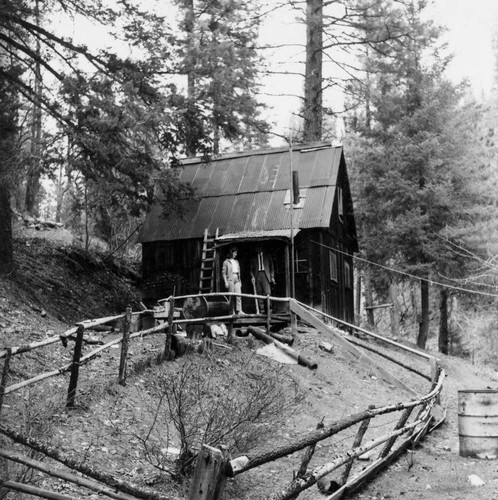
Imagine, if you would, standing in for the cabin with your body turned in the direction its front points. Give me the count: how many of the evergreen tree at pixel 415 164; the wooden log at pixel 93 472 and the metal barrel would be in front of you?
2

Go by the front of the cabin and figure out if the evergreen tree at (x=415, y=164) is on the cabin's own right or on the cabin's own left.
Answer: on the cabin's own left

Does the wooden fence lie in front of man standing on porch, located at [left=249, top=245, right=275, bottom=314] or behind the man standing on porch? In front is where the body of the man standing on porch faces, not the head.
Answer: in front

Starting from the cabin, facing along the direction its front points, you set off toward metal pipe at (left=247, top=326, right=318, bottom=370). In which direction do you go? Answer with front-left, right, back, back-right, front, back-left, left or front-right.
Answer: front

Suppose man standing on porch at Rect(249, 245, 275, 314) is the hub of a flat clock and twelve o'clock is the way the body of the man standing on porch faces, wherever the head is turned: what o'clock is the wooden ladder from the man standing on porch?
The wooden ladder is roughly at 4 o'clock from the man standing on porch.

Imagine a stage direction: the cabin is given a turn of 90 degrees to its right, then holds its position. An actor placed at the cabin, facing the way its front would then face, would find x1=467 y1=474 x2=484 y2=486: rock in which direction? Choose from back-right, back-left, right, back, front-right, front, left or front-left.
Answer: left

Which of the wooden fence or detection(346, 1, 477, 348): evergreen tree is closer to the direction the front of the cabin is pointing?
the wooden fence

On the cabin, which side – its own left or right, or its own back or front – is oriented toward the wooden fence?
front

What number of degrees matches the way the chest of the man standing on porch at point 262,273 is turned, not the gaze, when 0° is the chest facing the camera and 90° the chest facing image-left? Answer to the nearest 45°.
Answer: approximately 0°

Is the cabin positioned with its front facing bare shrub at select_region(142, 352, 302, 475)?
yes

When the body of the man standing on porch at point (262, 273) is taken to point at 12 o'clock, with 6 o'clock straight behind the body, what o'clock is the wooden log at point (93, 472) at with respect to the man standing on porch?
The wooden log is roughly at 12 o'clock from the man standing on porch.

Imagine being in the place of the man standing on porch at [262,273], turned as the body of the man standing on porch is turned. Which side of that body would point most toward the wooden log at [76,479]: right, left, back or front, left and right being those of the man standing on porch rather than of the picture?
front

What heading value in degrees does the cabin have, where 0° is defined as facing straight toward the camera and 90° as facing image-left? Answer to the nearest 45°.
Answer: approximately 0°

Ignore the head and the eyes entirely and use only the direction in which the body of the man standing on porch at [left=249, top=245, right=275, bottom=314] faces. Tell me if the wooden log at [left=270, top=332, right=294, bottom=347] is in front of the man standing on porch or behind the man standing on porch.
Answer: in front
